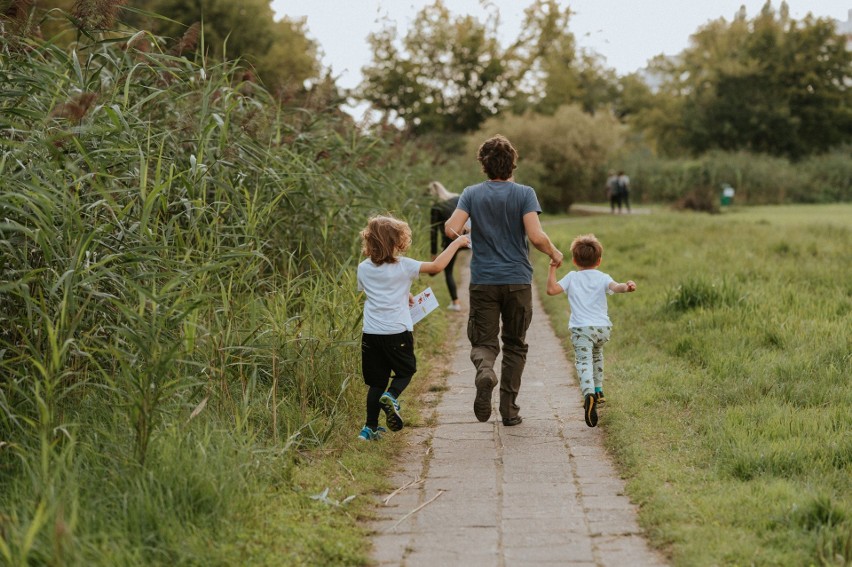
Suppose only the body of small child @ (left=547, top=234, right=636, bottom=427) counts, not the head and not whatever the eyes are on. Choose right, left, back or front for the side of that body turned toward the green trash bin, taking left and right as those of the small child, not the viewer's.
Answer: front

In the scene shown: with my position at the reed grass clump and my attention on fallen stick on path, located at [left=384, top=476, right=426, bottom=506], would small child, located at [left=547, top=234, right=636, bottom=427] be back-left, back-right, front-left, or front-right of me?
front-left

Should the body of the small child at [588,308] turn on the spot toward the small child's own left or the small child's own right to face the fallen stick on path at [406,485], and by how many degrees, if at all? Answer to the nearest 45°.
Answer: approximately 135° to the small child's own left

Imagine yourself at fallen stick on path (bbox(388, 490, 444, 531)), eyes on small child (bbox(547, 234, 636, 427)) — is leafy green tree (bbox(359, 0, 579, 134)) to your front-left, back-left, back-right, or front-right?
front-left

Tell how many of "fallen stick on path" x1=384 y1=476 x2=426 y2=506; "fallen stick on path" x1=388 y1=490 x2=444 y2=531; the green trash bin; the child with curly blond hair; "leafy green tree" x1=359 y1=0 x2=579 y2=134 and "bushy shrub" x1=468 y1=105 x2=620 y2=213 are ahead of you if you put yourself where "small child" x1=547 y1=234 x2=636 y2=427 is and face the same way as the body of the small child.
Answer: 3

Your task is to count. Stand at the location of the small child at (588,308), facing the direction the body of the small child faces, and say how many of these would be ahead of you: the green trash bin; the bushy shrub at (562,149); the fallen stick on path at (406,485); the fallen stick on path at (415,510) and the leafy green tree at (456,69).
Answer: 3

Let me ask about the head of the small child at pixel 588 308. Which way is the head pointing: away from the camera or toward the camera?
away from the camera

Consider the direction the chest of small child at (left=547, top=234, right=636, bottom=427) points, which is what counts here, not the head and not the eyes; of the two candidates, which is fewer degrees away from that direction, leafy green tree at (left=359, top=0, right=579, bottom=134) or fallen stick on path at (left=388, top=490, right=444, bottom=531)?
the leafy green tree

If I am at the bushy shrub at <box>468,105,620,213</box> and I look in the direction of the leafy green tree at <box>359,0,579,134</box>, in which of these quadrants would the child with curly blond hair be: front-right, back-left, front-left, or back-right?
back-left

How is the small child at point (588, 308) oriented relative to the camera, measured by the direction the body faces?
away from the camera

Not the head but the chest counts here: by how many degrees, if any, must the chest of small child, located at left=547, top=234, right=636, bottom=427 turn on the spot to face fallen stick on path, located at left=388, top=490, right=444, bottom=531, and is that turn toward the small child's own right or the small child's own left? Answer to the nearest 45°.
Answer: approximately 135° to the small child's own left

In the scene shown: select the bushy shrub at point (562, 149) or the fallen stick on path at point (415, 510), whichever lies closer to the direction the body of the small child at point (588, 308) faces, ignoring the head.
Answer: the bushy shrub

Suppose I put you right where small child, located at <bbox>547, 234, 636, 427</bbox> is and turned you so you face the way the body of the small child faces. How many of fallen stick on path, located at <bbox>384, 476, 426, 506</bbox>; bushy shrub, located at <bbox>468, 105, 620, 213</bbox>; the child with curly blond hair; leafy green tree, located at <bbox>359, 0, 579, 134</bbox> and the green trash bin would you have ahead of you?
3

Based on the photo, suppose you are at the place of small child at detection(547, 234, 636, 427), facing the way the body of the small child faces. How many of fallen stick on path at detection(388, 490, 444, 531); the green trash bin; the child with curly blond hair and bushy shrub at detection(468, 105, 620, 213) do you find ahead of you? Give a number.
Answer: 2

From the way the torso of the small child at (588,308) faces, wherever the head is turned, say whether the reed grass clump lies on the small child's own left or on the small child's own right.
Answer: on the small child's own left

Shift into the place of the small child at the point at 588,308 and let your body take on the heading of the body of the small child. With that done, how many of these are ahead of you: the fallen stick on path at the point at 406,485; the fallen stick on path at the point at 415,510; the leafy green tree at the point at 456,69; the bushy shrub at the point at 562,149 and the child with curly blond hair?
2

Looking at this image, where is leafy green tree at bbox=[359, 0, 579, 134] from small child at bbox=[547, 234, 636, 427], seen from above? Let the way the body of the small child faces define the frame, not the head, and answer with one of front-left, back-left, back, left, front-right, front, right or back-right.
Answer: front

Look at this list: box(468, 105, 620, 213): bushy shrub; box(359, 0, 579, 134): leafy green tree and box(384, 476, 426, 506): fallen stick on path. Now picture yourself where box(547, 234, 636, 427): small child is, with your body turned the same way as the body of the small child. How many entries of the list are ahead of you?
2

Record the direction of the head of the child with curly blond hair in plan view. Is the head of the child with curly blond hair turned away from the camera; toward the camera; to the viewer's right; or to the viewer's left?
away from the camera

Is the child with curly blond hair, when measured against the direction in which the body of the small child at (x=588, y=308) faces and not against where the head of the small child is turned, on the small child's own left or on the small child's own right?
on the small child's own left
